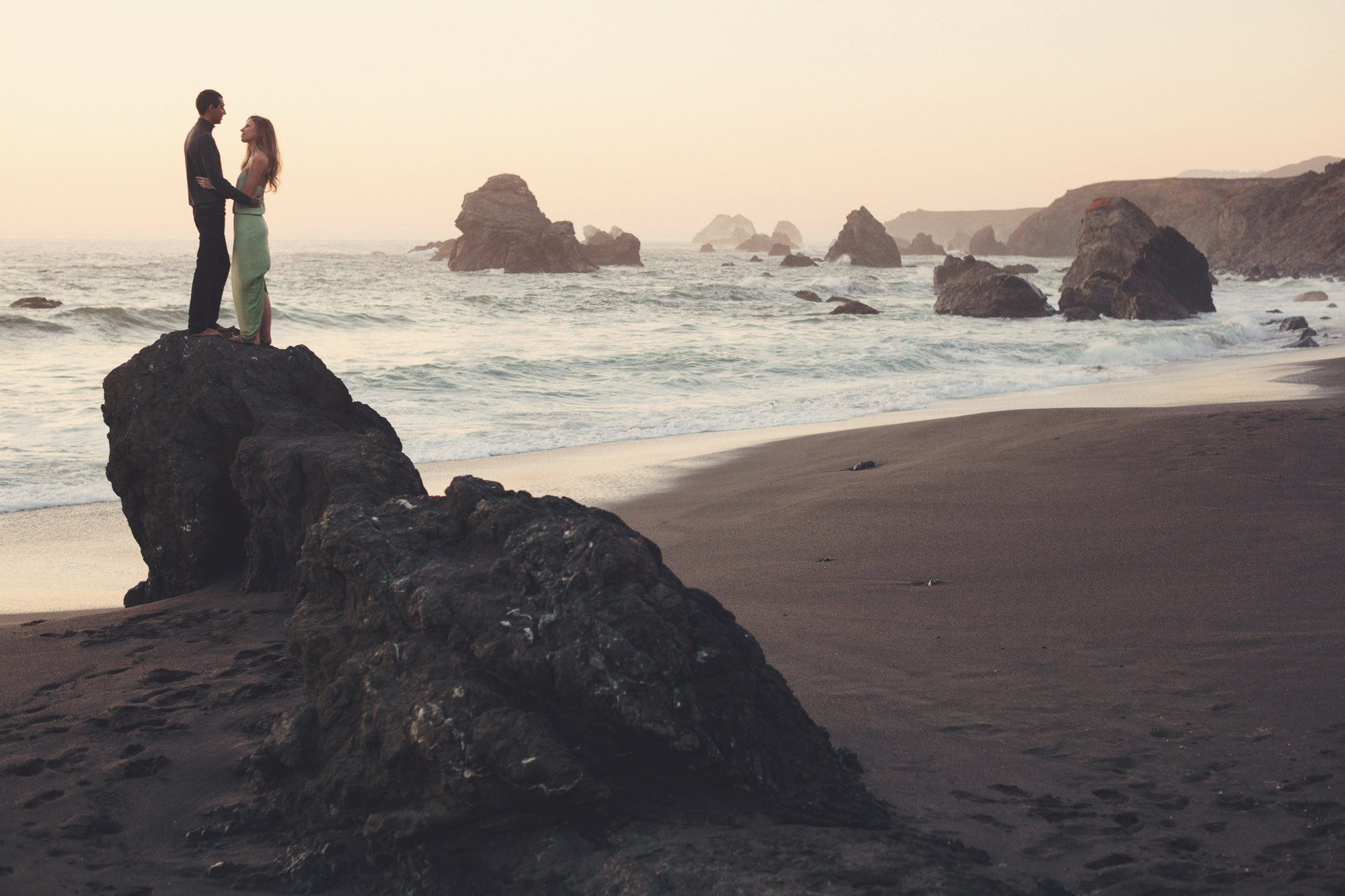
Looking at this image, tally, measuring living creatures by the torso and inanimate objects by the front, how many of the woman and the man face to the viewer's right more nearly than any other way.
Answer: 1

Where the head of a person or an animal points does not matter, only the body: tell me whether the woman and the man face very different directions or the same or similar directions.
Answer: very different directions

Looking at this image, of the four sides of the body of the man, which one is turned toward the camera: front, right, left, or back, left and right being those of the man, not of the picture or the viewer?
right

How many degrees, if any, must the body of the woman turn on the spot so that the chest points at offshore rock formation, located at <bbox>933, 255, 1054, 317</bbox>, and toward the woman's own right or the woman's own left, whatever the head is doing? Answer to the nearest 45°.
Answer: approximately 135° to the woman's own right

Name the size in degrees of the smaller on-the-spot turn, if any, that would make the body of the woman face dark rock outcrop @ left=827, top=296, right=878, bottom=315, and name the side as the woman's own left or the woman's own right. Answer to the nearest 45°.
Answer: approximately 135° to the woman's own right

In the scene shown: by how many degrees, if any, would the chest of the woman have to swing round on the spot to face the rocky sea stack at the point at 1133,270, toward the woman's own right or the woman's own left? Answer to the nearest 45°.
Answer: approximately 135° to the woman's own right

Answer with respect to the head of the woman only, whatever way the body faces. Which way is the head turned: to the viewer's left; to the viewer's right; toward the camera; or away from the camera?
to the viewer's left

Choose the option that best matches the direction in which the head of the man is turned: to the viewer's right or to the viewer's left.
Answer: to the viewer's right

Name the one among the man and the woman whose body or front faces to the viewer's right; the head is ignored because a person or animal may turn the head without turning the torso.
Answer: the man

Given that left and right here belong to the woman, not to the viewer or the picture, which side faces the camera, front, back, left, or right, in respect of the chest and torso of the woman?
left

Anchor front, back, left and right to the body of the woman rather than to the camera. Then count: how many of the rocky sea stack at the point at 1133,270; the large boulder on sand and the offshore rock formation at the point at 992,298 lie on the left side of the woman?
1

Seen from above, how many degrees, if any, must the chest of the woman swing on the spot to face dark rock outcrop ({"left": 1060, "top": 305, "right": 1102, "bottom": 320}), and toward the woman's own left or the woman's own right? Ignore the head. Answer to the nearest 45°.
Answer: approximately 135° to the woman's own right
